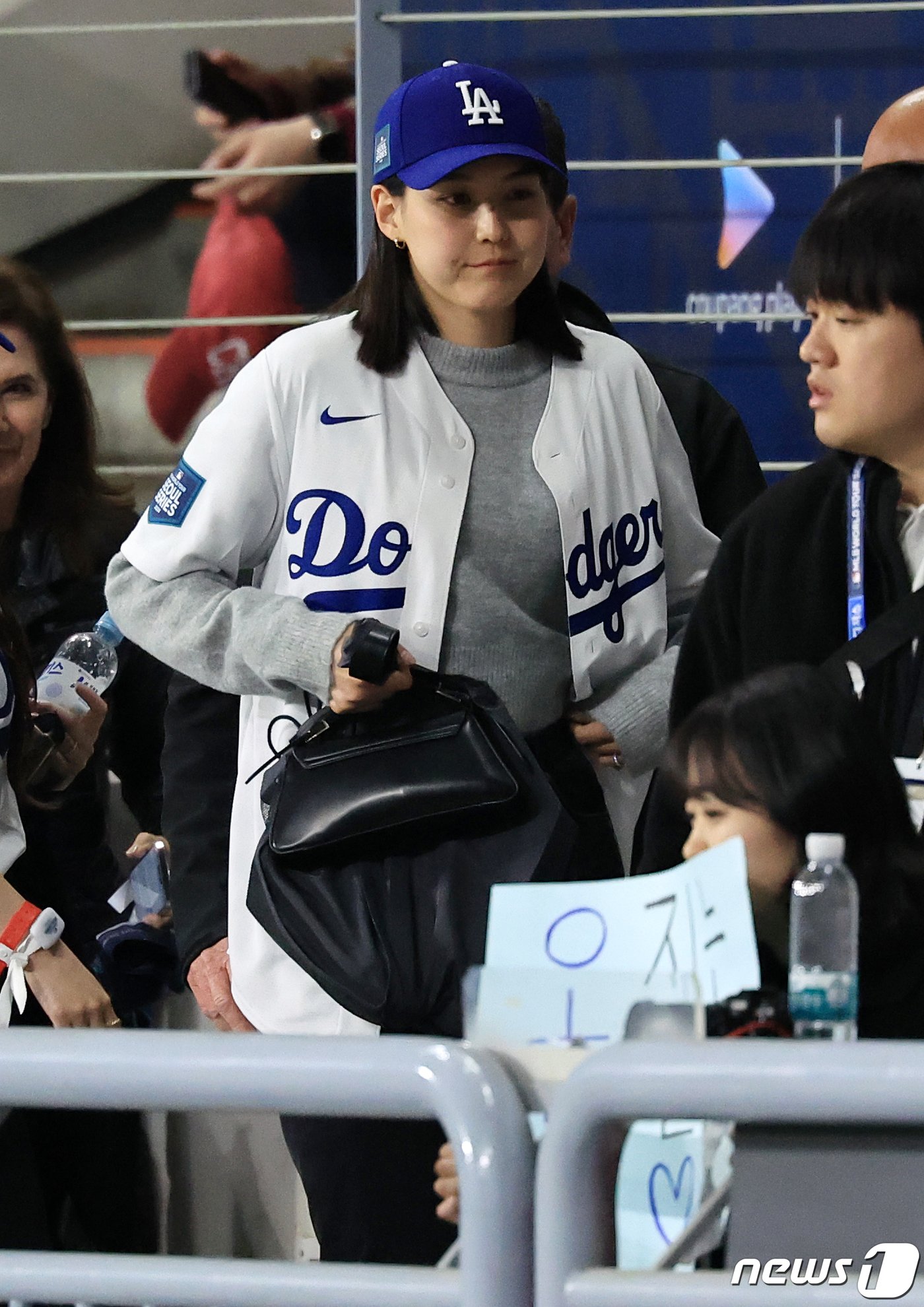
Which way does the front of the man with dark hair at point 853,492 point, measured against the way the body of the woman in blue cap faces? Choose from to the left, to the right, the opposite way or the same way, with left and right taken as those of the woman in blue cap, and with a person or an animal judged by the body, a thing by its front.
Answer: to the right

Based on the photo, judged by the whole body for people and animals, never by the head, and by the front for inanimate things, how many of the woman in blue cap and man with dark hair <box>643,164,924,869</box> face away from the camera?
0

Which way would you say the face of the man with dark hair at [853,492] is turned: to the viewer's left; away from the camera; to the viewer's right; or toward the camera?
to the viewer's left

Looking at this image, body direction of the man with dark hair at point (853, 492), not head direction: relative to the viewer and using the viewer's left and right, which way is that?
facing the viewer and to the left of the viewer

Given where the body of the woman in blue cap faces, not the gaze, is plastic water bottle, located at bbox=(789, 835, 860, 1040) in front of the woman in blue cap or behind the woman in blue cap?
in front

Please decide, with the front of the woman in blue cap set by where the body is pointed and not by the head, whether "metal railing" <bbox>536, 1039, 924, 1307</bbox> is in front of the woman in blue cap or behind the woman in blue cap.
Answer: in front

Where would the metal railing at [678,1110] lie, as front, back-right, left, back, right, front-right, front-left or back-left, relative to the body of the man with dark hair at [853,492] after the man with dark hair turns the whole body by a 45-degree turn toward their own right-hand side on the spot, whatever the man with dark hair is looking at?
left
